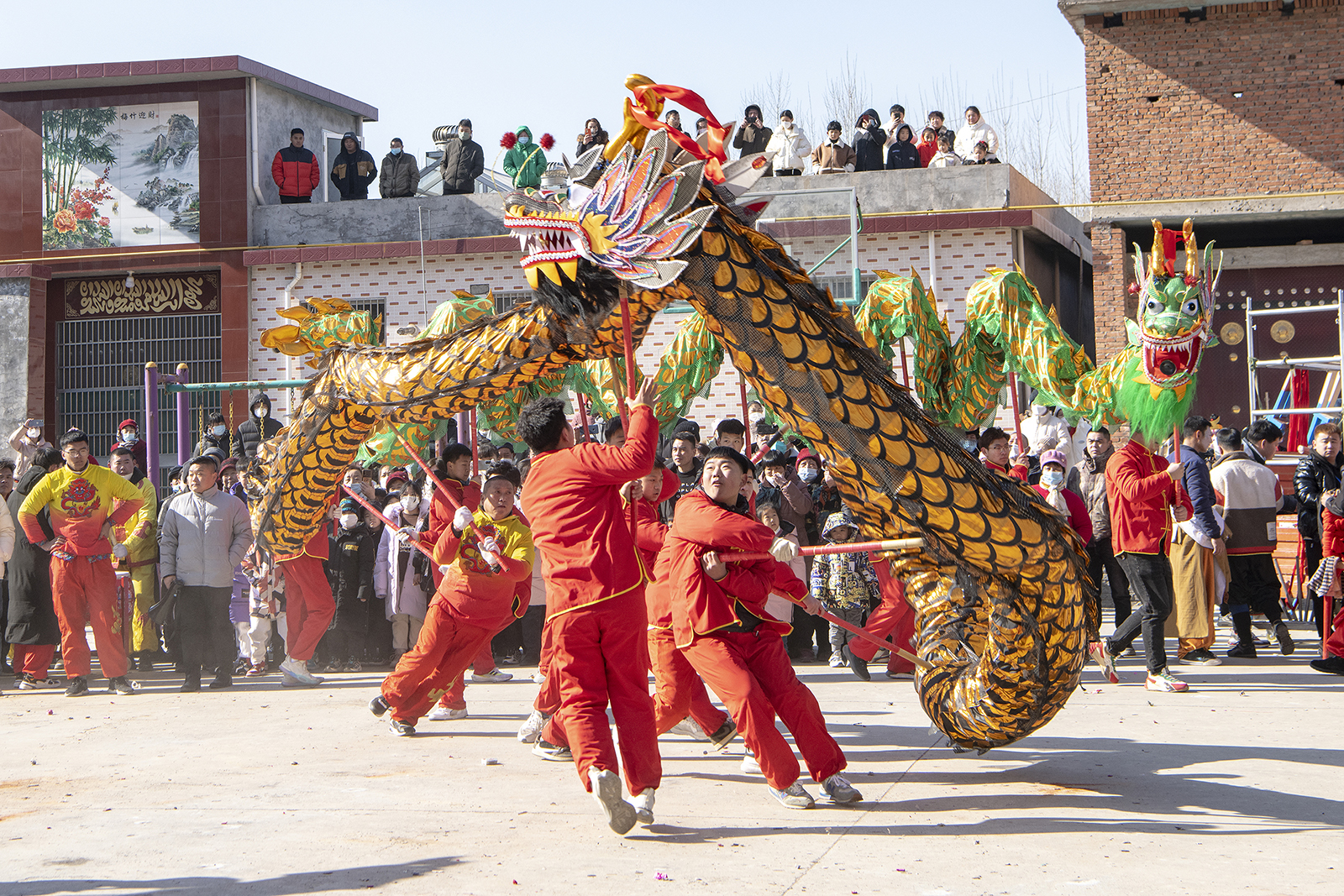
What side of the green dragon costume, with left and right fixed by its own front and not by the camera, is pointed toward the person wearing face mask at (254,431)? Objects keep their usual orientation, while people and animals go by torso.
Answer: right

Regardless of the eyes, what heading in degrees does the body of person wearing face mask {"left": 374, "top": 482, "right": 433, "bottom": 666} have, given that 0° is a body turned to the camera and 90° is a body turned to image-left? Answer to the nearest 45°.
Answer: approximately 0°

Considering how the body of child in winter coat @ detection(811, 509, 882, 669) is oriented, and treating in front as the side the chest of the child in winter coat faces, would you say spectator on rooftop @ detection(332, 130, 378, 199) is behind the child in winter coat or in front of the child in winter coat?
behind

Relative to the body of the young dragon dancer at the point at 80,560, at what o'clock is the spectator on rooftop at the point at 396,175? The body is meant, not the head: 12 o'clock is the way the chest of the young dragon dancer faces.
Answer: The spectator on rooftop is roughly at 7 o'clock from the young dragon dancer.

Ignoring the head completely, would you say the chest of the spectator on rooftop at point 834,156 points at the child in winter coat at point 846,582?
yes

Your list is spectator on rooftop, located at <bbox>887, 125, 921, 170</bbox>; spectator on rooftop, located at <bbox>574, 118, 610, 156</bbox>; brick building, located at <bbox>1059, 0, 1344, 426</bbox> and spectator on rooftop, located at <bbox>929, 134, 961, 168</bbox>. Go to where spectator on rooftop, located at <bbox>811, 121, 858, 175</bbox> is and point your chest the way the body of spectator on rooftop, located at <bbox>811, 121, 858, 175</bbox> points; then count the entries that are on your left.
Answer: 3

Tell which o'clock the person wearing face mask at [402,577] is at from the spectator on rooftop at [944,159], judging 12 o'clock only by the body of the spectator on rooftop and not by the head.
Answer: The person wearing face mask is roughly at 1 o'clock from the spectator on rooftop.

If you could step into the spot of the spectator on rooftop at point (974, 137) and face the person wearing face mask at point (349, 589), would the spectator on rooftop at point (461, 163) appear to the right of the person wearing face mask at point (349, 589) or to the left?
right

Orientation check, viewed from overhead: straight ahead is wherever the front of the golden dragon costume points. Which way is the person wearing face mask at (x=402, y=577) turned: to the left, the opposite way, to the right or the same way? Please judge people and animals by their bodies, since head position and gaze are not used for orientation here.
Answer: to the left

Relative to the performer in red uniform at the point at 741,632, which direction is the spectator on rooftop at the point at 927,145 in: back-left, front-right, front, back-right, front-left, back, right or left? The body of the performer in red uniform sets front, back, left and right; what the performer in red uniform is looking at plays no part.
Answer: back-left

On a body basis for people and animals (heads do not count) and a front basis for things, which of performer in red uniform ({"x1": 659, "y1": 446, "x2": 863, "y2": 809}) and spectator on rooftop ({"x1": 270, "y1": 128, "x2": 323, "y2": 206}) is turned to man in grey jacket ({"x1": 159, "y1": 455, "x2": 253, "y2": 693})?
the spectator on rooftop

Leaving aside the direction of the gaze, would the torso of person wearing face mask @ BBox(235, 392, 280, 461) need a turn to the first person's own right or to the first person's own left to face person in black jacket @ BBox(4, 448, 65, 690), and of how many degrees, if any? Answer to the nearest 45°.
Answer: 0° — they already face them
